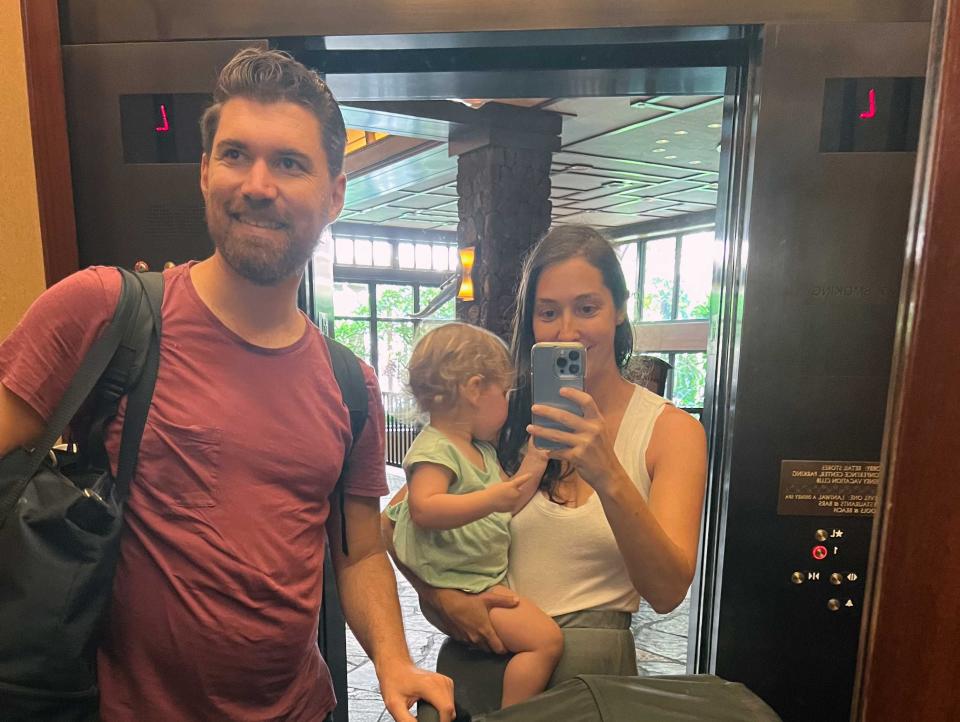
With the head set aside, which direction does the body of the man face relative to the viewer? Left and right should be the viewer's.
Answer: facing the viewer
